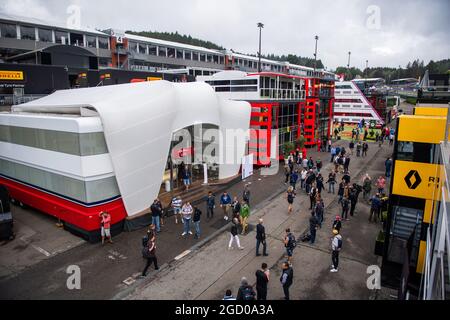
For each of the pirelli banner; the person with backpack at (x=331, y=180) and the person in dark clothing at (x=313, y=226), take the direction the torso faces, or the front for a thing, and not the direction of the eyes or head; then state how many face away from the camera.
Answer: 2

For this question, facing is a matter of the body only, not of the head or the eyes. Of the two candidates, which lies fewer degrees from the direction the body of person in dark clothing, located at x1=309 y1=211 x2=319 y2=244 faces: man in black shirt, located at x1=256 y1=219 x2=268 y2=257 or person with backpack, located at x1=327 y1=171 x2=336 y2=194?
the person with backpack

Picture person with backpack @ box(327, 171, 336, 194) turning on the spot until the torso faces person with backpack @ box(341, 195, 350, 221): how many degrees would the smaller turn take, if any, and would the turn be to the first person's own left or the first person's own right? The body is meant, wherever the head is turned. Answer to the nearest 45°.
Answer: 0° — they already face them

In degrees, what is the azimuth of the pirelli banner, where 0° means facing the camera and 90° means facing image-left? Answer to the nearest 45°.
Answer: approximately 0°

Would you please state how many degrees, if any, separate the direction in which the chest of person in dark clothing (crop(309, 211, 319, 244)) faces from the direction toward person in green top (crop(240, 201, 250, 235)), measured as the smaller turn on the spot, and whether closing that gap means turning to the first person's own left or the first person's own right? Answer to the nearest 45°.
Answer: approximately 90° to the first person's own left

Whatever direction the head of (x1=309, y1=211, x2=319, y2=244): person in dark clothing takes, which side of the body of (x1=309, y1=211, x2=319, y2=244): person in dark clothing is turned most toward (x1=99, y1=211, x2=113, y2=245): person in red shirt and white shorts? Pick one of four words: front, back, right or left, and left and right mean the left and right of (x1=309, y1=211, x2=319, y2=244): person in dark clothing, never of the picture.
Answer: left

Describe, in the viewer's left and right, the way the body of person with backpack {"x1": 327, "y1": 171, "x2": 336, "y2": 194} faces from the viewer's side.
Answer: facing away from the viewer

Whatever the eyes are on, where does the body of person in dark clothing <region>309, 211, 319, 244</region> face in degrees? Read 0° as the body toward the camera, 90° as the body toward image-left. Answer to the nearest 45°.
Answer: approximately 180°

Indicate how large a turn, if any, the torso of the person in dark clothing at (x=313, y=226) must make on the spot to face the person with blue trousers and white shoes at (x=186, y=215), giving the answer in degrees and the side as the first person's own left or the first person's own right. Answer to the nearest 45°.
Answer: approximately 90° to the first person's own left

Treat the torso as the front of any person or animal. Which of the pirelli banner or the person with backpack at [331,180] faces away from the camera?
the person with backpack
